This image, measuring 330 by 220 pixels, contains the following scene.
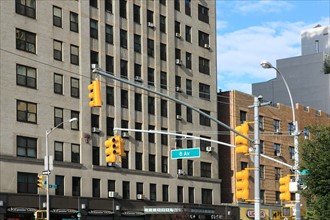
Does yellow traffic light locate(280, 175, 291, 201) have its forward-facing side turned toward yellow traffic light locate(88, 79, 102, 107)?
no

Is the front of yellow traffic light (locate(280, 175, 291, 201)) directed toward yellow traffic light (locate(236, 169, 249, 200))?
no

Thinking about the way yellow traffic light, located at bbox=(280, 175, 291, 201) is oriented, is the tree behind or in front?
behind

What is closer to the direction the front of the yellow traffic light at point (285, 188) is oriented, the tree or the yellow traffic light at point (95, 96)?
the yellow traffic light
